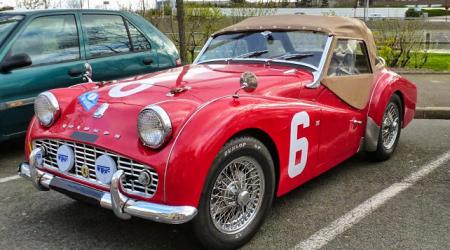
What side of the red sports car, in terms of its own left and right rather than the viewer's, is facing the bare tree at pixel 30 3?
right

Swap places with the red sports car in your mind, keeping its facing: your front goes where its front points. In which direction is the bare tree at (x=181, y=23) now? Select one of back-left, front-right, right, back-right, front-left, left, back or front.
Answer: back-right

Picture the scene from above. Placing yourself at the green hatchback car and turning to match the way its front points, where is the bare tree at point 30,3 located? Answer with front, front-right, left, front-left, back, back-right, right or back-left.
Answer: back-right

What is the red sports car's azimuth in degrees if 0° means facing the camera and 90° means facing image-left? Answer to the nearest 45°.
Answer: approximately 45°

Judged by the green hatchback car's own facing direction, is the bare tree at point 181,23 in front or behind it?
behind
